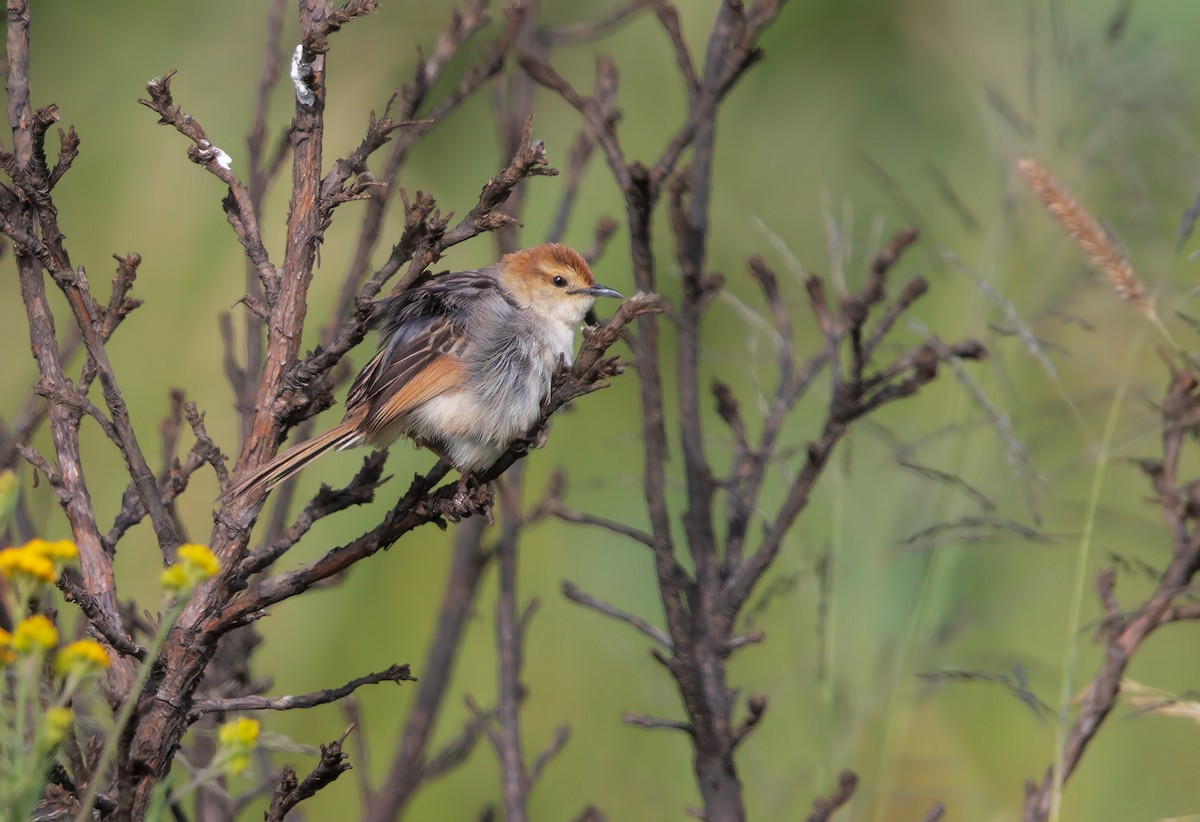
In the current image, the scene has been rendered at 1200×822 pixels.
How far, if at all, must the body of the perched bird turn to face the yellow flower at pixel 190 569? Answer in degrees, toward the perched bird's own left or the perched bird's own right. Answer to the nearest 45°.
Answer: approximately 90° to the perched bird's own right

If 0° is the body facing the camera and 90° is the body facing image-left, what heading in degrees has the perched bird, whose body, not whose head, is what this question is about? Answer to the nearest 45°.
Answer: approximately 270°

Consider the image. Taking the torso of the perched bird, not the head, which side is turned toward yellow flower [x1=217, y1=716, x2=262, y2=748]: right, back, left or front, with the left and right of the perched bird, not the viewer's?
right

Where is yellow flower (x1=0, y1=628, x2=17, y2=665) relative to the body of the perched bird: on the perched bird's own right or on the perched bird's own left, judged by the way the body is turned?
on the perched bird's own right

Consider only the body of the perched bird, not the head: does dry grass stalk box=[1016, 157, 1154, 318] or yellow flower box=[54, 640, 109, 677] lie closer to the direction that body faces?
the dry grass stalk

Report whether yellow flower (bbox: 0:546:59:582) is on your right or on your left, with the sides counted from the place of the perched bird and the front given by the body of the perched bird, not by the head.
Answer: on your right

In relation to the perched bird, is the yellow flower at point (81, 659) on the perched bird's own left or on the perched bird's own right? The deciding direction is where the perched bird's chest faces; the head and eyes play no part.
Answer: on the perched bird's own right

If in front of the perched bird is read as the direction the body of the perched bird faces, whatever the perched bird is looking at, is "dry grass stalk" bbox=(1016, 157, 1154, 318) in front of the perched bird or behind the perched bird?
in front

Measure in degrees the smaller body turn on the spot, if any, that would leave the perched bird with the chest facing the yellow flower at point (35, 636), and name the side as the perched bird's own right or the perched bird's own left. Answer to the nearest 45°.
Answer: approximately 90° to the perched bird's own right
